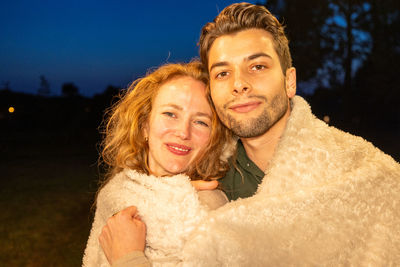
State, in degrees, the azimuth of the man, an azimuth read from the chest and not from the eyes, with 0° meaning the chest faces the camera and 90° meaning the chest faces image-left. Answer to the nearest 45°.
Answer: approximately 45°

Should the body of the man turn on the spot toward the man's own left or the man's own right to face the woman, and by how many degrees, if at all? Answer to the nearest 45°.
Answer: approximately 90° to the man's own right
